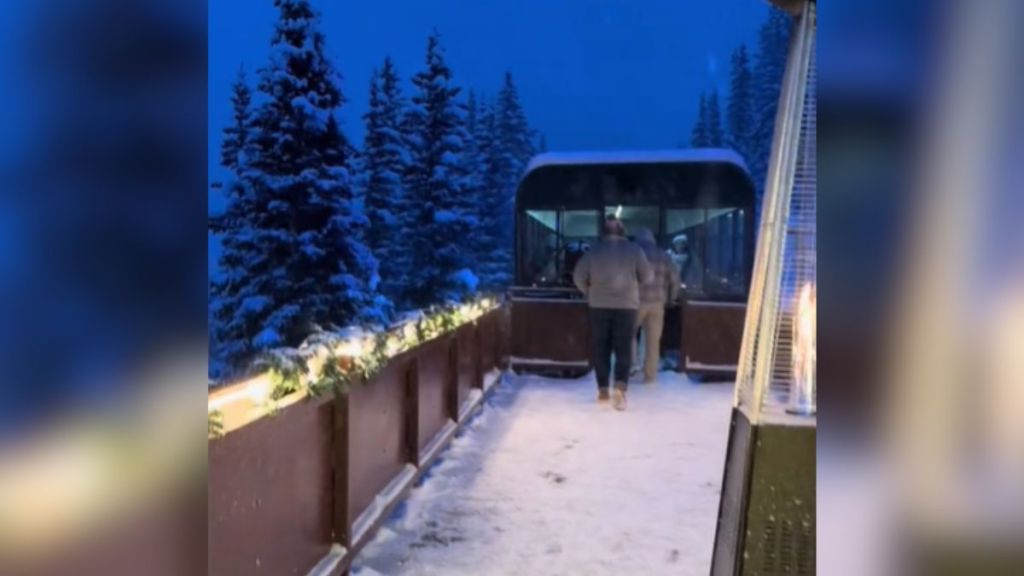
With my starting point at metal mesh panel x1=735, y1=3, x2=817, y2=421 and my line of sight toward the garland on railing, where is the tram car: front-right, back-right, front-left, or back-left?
front-right

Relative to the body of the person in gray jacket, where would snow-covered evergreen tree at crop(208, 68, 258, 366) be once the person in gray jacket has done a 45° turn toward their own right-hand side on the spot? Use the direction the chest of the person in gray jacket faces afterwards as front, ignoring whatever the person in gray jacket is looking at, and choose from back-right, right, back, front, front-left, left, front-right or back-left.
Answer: left

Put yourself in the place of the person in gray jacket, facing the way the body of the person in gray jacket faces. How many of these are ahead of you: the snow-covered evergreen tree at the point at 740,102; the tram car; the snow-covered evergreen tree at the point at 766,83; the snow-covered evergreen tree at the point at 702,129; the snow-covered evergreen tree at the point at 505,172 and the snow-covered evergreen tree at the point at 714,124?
6

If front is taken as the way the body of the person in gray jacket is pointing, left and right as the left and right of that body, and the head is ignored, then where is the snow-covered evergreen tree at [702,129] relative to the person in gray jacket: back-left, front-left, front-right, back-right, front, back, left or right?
front

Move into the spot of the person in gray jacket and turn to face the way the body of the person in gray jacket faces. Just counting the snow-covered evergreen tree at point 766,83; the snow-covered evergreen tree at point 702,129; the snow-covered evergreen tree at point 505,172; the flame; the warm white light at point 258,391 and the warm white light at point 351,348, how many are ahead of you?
3

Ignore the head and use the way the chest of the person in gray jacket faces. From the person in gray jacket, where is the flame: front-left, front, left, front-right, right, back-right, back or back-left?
back

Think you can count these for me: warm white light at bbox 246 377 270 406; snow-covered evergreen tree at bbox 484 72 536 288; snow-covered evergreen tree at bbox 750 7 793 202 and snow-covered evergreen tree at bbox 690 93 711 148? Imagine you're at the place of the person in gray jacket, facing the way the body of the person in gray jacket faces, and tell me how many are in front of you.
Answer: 3

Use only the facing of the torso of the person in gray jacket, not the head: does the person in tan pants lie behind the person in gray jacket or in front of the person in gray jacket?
in front

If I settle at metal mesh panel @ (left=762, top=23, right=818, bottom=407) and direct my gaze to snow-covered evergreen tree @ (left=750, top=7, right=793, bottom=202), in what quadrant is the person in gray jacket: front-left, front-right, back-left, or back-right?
front-left

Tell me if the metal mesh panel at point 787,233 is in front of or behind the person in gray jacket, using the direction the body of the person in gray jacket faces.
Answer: behind

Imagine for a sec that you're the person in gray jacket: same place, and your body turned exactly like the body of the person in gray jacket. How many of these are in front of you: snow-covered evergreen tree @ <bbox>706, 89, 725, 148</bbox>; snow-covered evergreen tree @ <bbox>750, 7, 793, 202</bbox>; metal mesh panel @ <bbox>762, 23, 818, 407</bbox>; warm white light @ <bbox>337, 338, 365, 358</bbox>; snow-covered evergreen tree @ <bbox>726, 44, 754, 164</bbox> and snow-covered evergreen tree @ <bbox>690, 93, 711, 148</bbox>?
4

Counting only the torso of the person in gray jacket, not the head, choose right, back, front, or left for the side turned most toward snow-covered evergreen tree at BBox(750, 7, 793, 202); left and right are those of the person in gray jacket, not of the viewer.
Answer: front

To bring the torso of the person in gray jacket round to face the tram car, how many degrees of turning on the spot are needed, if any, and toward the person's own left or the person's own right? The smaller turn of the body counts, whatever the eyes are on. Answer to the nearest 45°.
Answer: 0° — they already face it

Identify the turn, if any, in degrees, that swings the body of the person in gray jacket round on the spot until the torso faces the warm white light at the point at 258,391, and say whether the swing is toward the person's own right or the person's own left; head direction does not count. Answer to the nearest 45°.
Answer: approximately 180°

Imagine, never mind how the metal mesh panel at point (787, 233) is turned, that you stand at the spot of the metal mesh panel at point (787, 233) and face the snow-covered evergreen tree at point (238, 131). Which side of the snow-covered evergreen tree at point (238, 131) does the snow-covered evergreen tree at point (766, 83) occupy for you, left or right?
right

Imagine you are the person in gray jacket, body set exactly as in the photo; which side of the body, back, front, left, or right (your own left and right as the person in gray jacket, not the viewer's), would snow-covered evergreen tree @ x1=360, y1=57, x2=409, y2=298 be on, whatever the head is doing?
front

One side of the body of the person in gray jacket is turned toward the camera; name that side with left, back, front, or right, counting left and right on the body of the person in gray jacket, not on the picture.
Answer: back
